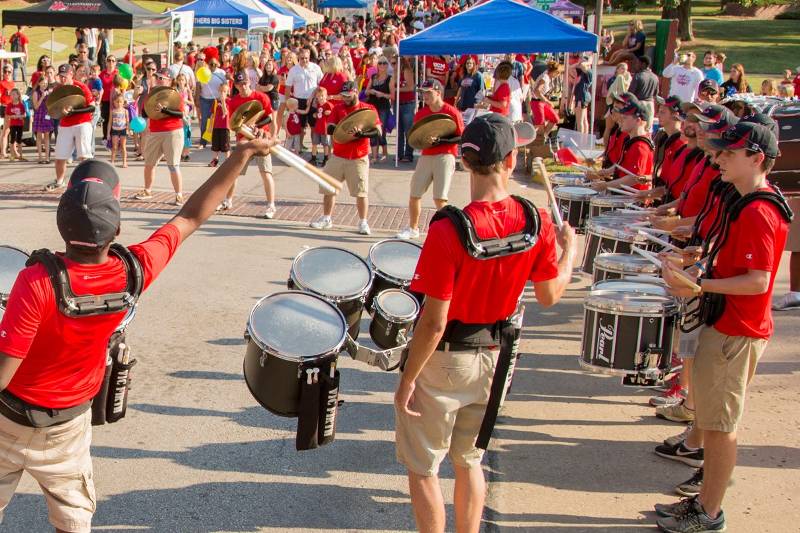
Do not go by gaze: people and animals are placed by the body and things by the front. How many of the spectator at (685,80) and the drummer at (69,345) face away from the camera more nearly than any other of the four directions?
1

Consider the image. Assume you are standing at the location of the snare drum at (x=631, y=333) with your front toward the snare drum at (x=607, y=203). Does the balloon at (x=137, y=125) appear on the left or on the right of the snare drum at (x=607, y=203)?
left

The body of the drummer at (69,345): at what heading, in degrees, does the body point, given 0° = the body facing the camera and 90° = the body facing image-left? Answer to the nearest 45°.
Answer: approximately 180°

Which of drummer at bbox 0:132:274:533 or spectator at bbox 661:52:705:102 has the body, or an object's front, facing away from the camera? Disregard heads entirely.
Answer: the drummer

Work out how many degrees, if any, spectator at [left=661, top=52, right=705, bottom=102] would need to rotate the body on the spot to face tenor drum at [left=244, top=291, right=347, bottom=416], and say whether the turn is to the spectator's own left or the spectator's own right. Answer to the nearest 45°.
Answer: approximately 45° to the spectator's own left

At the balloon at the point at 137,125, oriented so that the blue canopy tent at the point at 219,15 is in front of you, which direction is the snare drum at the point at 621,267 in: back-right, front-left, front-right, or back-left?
back-right

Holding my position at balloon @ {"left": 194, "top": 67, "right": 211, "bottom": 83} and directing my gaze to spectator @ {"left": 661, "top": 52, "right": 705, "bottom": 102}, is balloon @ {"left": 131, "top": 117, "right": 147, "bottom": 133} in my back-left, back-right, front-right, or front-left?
back-right

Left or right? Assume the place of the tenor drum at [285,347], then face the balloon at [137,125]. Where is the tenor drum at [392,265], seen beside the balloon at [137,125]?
right

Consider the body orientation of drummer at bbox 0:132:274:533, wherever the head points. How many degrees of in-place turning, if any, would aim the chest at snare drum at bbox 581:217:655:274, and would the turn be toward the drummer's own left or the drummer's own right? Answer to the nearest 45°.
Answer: approximately 45° to the drummer's own right

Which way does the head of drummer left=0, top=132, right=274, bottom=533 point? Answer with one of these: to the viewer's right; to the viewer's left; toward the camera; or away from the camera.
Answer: away from the camera

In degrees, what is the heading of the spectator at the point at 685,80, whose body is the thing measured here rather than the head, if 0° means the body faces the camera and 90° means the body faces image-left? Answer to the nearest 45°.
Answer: approximately 45°

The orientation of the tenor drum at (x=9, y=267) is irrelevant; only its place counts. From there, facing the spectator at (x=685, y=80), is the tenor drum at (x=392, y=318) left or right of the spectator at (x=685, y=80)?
right
